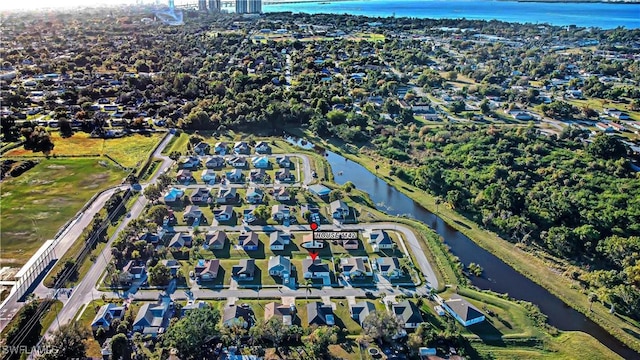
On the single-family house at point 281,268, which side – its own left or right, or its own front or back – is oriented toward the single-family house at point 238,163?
back

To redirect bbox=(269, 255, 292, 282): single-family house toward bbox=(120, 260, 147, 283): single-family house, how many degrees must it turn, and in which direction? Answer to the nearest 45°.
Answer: approximately 90° to its right

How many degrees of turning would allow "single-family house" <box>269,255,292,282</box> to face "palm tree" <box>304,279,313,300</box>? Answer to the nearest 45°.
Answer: approximately 45° to its left

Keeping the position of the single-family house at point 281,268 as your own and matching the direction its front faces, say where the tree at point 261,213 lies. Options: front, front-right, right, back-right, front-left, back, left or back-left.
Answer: back

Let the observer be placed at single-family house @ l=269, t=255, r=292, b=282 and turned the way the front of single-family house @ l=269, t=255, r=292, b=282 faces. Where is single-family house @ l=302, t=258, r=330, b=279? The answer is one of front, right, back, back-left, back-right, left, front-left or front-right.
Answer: left

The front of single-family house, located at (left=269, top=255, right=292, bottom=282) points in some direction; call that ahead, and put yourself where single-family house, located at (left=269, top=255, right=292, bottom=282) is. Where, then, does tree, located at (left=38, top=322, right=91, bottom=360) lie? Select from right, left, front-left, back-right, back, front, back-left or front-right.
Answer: front-right

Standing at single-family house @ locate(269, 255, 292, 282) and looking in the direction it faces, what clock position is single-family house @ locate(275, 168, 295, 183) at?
single-family house @ locate(275, 168, 295, 183) is roughly at 6 o'clock from single-family house @ locate(269, 255, 292, 282).

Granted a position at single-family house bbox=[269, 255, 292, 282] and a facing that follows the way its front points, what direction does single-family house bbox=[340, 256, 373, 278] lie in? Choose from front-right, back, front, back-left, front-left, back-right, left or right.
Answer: left

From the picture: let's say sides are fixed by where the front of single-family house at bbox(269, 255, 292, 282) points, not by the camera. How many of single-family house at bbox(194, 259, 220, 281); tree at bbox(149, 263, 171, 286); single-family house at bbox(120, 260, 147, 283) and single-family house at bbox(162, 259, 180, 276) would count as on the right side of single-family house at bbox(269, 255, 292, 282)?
4

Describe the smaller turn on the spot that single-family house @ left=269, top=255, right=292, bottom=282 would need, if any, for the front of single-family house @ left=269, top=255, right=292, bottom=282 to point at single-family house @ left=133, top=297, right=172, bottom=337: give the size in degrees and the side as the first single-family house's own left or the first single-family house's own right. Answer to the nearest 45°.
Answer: approximately 45° to the first single-family house's own right

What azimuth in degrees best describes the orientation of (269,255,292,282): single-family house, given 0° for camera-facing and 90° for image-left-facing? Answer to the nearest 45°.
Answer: approximately 0°
